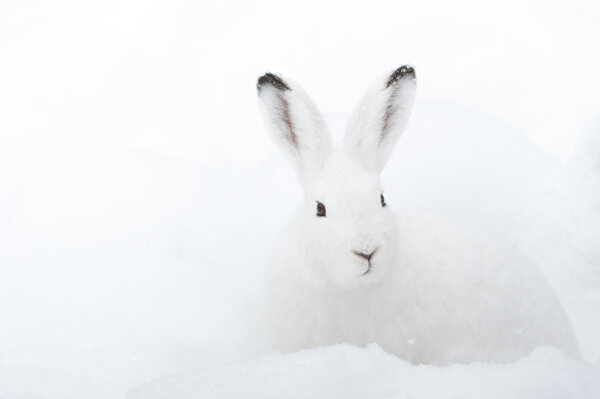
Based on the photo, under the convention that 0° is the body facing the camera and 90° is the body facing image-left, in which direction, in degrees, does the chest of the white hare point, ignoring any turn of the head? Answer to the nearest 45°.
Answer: approximately 45°
